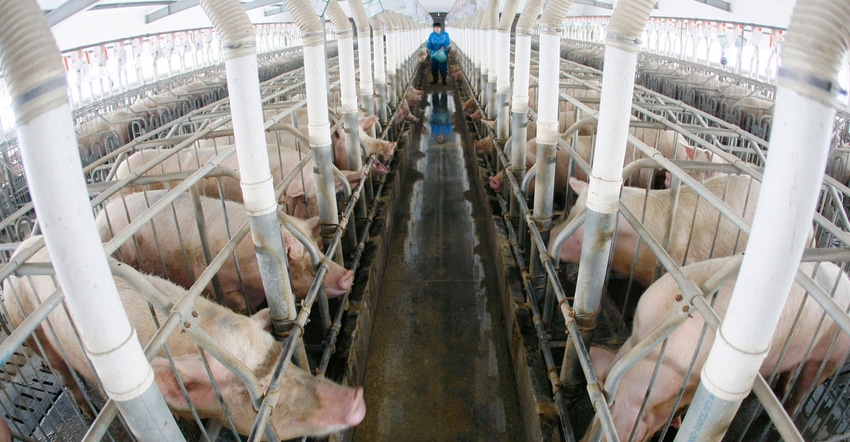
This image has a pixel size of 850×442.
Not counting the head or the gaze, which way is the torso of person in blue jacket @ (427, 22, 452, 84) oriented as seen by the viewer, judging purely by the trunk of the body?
toward the camera

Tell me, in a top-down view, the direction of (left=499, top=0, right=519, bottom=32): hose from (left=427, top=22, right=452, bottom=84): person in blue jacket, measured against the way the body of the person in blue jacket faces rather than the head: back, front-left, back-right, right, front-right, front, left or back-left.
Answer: front

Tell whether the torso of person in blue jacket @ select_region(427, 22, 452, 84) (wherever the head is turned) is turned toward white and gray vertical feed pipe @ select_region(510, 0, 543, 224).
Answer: yes

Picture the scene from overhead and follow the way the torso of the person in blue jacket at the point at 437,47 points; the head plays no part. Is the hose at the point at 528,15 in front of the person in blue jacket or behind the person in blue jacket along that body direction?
in front

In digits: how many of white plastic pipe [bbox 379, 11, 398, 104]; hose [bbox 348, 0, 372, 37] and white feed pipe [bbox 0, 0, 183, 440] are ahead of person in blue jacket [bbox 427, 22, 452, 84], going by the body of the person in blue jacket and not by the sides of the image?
3

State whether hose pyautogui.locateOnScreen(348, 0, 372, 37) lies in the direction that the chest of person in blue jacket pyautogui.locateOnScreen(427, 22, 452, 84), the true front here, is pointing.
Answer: yes

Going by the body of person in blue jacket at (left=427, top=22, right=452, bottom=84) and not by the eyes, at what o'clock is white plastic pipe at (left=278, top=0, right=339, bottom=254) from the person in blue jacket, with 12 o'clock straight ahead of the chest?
The white plastic pipe is roughly at 12 o'clock from the person in blue jacket.

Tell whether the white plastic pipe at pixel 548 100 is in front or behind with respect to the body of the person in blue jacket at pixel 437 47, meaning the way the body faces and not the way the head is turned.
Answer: in front

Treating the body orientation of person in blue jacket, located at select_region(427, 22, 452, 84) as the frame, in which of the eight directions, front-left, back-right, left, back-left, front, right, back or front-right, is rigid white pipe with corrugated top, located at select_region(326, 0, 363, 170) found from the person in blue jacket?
front

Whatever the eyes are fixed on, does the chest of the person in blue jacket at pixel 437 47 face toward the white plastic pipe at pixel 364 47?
yes

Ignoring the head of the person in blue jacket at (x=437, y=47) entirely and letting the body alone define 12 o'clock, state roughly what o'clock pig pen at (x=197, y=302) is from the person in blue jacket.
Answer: The pig pen is roughly at 12 o'clock from the person in blue jacket.

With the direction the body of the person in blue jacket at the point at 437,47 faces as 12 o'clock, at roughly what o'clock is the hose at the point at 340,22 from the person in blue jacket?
The hose is roughly at 12 o'clock from the person in blue jacket.

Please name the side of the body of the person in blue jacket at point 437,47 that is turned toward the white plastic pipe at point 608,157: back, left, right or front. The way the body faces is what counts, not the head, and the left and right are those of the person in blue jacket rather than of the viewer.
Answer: front

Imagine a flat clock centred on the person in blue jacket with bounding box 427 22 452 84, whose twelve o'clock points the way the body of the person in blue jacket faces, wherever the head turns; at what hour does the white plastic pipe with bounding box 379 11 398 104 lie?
The white plastic pipe is roughly at 12 o'clock from the person in blue jacket.

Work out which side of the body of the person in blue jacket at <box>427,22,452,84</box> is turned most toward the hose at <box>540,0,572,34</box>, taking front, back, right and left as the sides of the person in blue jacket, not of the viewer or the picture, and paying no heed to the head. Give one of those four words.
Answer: front

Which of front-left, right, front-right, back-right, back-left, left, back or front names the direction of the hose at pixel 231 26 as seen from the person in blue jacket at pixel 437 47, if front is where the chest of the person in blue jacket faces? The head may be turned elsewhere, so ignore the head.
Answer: front

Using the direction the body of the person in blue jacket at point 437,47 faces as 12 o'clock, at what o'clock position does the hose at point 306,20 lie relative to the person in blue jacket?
The hose is roughly at 12 o'clock from the person in blue jacket.

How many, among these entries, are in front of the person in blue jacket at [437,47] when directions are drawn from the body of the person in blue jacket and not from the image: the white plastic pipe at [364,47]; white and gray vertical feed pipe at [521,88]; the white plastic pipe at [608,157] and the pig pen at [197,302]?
4
